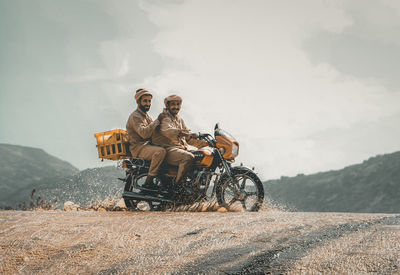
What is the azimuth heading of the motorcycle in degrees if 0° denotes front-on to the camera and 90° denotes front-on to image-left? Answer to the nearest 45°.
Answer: approximately 270°

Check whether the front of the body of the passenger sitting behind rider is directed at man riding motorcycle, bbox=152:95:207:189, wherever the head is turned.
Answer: yes

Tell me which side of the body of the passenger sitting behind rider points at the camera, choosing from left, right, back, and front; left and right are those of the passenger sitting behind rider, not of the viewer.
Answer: right

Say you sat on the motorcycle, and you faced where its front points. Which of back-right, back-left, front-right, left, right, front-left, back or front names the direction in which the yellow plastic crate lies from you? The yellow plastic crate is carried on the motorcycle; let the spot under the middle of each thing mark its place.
back
